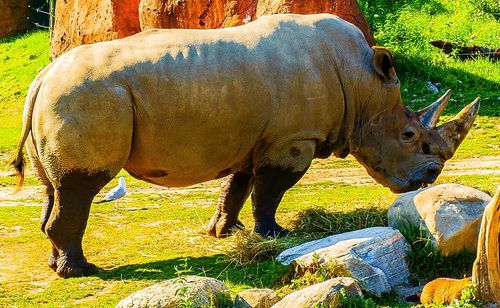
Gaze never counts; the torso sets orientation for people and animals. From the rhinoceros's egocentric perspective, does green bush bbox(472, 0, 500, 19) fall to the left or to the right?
on its left

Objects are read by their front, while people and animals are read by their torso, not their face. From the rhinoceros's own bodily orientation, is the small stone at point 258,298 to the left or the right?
on its right

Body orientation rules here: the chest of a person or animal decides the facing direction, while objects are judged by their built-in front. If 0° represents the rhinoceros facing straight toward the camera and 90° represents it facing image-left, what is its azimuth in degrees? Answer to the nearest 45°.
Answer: approximately 270°

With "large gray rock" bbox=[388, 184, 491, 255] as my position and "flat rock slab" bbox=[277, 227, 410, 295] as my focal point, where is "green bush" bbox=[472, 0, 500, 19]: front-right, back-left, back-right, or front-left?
back-right

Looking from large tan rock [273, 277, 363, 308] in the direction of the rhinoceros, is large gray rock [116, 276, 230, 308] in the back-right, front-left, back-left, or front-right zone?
front-left

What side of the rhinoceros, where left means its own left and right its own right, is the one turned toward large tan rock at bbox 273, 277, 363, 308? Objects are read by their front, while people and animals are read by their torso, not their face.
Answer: right

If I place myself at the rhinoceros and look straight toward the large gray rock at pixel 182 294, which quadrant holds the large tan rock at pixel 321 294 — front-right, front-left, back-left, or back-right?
front-left

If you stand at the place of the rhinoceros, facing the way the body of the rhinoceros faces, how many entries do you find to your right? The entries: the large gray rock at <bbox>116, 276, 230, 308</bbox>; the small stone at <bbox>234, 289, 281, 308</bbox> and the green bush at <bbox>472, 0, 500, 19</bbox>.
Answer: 2

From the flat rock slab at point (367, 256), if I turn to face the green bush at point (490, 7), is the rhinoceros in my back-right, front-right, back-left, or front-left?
front-left

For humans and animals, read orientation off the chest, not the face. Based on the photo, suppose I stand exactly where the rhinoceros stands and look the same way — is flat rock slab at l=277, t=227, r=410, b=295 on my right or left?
on my right

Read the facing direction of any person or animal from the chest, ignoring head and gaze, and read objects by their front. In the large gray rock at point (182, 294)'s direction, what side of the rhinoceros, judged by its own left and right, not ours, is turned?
right

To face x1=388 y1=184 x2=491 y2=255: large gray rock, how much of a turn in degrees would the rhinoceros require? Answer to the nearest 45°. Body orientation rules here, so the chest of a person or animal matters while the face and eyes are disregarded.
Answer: approximately 45° to its right
